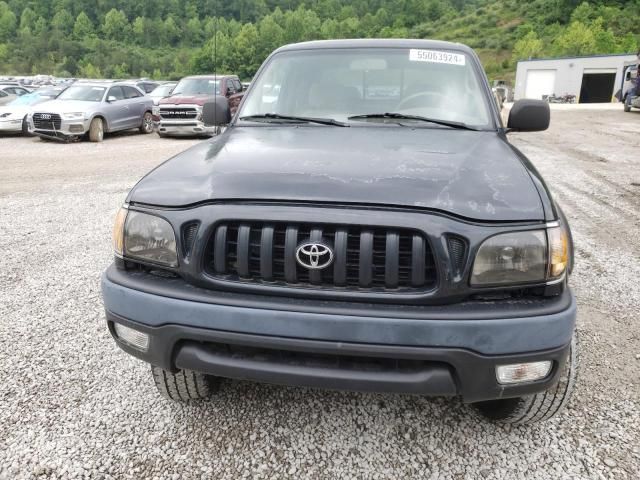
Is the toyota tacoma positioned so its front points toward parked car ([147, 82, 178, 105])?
no

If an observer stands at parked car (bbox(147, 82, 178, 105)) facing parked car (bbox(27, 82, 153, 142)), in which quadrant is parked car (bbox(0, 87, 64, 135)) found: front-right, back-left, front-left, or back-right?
front-right

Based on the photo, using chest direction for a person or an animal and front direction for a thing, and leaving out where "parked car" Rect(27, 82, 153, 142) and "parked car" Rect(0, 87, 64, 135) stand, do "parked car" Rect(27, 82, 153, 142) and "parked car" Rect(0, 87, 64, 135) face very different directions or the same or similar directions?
same or similar directions

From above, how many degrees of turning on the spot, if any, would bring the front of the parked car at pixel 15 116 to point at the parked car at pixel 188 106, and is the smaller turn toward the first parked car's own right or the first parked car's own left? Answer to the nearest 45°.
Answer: approximately 90° to the first parked car's own left

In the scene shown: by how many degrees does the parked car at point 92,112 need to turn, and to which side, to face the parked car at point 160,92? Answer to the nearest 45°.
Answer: approximately 180°

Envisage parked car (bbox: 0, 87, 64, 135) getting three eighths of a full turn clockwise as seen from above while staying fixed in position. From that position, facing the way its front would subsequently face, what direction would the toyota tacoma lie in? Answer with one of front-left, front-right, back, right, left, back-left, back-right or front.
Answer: back

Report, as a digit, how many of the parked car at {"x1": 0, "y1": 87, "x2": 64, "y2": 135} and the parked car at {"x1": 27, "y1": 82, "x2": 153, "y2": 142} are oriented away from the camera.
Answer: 0

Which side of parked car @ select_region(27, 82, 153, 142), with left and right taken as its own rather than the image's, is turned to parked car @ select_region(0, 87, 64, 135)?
right

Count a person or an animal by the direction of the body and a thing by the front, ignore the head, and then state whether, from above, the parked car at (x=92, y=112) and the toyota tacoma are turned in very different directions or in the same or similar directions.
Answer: same or similar directions

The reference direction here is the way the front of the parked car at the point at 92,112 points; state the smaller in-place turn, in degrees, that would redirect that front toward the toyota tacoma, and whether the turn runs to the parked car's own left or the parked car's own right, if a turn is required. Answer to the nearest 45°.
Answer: approximately 45° to the parked car's own left

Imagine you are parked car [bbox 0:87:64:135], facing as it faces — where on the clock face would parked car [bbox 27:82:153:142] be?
parked car [bbox 27:82:153:142] is roughly at 9 o'clock from parked car [bbox 0:87:64:135].

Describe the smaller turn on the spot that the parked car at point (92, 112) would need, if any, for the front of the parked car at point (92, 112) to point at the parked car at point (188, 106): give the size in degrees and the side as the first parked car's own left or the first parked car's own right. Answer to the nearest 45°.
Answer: approximately 135° to the first parked car's own left

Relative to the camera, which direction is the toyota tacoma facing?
toward the camera

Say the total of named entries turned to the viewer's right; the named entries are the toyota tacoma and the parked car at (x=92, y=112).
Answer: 0
